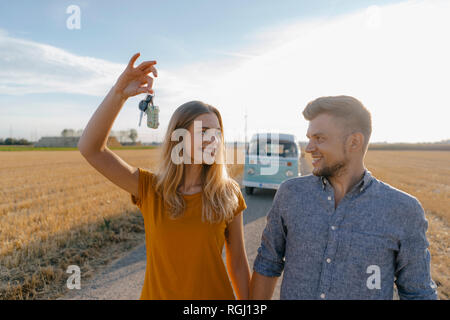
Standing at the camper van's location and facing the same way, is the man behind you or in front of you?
in front

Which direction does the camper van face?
toward the camera

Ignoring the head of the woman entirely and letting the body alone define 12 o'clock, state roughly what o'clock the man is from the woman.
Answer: The man is roughly at 10 o'clock from the woman.

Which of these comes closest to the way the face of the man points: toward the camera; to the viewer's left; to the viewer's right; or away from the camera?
to the viewer's left

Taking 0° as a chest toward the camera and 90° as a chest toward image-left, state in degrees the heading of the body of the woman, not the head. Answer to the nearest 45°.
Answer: approximately 0°

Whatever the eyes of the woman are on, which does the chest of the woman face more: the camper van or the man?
the man

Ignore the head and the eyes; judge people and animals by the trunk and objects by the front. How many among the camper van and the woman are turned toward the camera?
2

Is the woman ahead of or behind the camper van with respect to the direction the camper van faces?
ahead
